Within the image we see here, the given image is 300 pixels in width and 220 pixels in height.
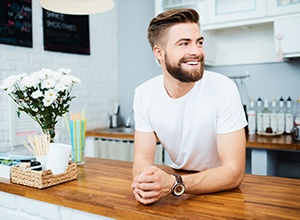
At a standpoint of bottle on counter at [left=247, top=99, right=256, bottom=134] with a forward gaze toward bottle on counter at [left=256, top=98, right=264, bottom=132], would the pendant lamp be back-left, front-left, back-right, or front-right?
back-right

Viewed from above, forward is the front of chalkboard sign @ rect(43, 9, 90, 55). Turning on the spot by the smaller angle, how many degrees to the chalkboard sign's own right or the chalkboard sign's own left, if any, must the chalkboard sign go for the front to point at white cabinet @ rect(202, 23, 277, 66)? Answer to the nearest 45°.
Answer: approximately 45° to the chalkboard sign's own left

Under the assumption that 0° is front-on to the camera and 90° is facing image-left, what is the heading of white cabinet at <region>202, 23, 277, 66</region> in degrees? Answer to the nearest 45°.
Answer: approximately 45°
